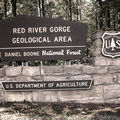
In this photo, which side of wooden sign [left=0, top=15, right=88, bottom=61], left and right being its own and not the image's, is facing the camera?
front

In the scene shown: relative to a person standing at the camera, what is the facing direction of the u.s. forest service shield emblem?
facing the viewer

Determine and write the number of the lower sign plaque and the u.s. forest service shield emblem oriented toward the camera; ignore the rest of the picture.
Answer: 2

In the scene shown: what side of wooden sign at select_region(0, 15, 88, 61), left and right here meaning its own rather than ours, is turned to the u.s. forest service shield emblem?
left

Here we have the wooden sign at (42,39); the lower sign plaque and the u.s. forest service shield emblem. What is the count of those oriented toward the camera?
3

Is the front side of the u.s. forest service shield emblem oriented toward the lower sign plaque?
no

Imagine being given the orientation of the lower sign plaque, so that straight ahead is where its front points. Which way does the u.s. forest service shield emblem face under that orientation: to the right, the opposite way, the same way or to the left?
the same way

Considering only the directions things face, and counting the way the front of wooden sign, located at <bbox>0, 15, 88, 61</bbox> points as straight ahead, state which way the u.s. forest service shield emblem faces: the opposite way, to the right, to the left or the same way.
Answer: the same way

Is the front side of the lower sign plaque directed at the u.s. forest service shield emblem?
no

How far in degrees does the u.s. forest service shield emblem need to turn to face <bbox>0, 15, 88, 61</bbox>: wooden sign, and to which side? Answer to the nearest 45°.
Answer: approximately 90° to its right
